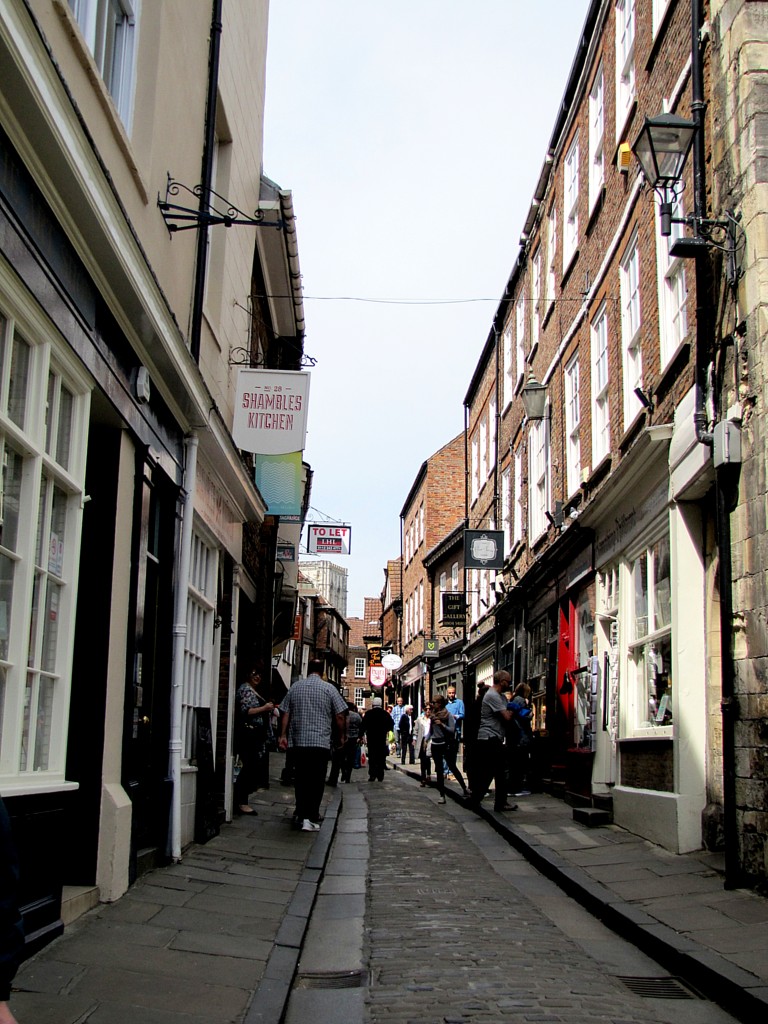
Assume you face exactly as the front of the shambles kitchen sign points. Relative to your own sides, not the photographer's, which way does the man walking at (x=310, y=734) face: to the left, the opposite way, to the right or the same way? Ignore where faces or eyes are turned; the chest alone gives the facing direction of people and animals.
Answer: the opposite way

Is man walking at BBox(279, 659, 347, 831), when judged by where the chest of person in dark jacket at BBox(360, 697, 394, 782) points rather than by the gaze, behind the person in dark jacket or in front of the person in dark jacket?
behind

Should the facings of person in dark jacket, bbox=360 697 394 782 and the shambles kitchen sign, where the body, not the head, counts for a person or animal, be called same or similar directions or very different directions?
very different directions

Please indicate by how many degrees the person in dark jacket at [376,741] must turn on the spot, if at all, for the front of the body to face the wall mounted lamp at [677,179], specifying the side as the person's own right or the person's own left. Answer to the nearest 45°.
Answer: approximately 180°

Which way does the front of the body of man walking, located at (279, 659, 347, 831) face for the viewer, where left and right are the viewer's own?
facing away from the viewer

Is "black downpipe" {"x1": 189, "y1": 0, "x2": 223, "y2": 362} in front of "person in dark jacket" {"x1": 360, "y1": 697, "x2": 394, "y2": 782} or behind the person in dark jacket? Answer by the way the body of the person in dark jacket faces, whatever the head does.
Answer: behind

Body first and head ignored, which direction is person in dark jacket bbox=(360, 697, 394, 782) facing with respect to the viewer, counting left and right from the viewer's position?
facing away from the viewer
